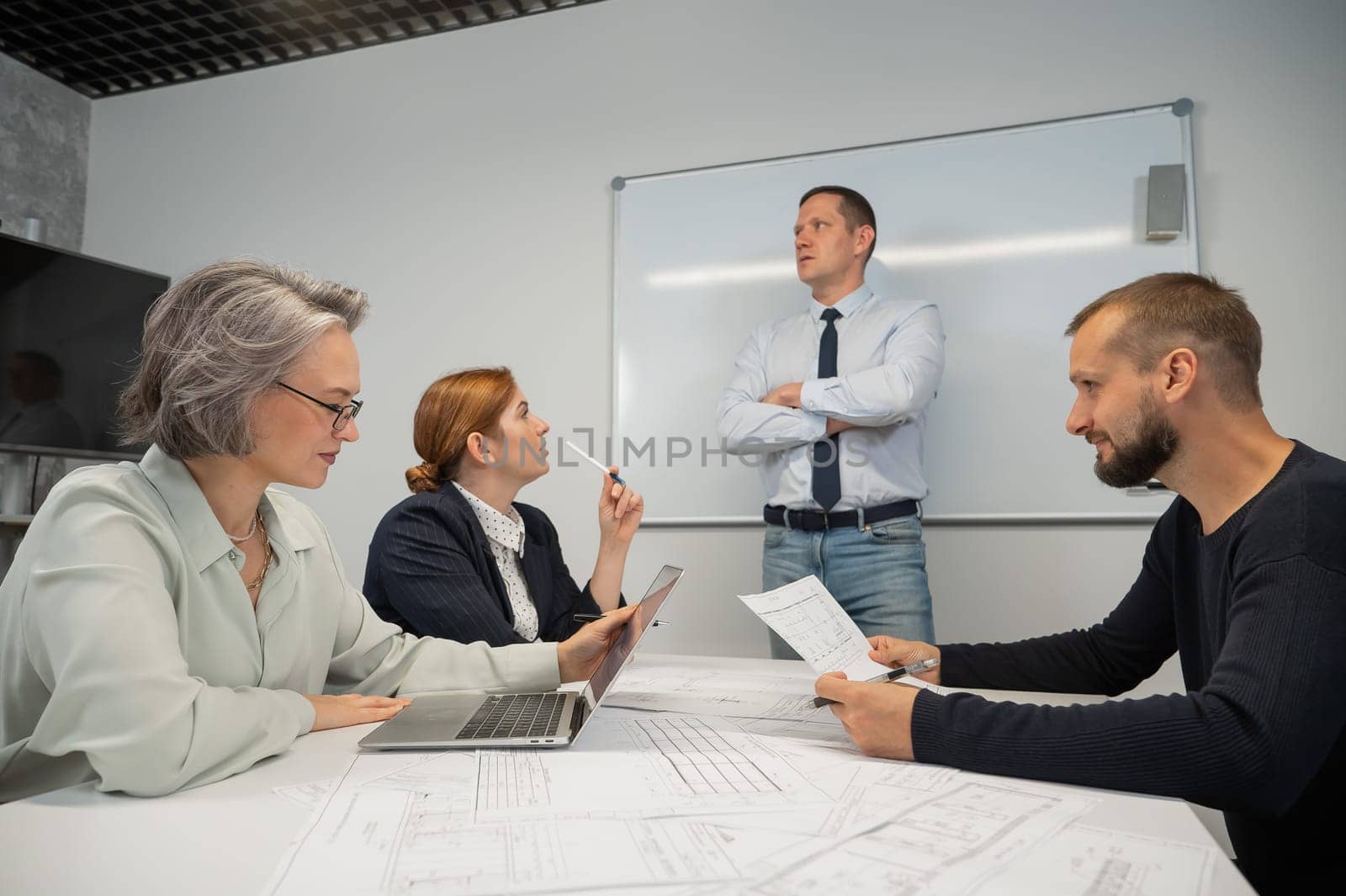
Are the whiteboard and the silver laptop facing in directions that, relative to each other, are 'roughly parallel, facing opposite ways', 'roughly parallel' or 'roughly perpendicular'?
roughly perpendicular

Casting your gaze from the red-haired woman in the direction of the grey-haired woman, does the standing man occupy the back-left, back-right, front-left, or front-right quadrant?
back-left

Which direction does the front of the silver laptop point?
to the viewer's left

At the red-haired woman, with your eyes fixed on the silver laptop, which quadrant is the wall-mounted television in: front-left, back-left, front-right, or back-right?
back-right

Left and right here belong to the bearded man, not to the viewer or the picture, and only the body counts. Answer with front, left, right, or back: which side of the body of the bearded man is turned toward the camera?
left

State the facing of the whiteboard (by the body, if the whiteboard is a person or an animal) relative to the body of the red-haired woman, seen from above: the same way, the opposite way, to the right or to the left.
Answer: to the right

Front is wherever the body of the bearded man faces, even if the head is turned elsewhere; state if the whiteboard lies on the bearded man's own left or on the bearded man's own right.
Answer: on the bearded man's own right

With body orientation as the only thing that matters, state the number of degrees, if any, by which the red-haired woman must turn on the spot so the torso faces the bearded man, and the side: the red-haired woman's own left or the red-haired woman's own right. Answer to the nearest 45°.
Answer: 0° — they already face them

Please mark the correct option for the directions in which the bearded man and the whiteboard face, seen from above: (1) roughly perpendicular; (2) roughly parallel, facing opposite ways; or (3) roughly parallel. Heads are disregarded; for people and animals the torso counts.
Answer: roughly perpendicular

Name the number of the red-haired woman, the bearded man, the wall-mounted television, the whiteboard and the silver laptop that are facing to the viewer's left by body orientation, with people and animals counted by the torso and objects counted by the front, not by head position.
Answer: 2

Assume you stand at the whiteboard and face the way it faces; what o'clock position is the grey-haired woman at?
The grey-haired woman is roughly at 1 o'clock from the whiteboard.

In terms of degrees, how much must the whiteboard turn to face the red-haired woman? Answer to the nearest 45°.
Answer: approximately 45° to its right

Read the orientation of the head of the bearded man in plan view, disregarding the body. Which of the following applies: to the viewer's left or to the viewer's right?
to the viewer's left
